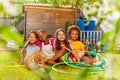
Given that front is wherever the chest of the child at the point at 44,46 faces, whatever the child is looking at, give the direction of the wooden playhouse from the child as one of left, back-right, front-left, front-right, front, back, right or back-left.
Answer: back

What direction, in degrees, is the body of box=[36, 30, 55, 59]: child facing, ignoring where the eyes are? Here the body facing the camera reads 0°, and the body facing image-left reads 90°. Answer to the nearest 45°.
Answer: approximately 0°

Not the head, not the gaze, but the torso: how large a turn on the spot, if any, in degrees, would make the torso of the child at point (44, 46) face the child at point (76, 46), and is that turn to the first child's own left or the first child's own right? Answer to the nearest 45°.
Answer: approximately 90° to the first child's own left
